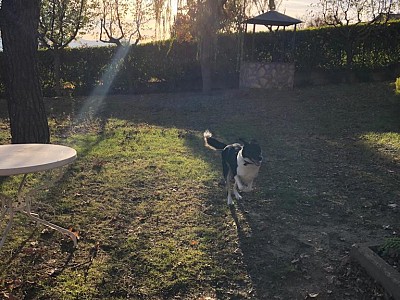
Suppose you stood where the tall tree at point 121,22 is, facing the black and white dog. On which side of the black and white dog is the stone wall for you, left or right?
left

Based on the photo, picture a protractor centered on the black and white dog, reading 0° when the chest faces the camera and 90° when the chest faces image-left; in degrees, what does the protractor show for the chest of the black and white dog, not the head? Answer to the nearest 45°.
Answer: approximately 315°

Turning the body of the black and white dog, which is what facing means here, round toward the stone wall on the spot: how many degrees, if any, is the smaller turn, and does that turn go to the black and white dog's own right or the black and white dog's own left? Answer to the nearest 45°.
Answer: approximately 135° to the black and white dog's own left

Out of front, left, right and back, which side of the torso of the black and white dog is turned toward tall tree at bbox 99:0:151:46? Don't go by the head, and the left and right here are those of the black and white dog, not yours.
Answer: back

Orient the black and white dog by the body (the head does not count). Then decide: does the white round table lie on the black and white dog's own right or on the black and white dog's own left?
on the black and white dog's own right

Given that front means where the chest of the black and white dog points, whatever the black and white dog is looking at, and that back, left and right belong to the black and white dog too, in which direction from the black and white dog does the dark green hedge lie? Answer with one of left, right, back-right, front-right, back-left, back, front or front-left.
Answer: back-left

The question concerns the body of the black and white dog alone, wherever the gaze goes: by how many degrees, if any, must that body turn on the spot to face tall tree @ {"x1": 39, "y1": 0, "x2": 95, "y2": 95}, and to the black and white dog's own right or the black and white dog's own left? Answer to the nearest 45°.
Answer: approximately 180°
